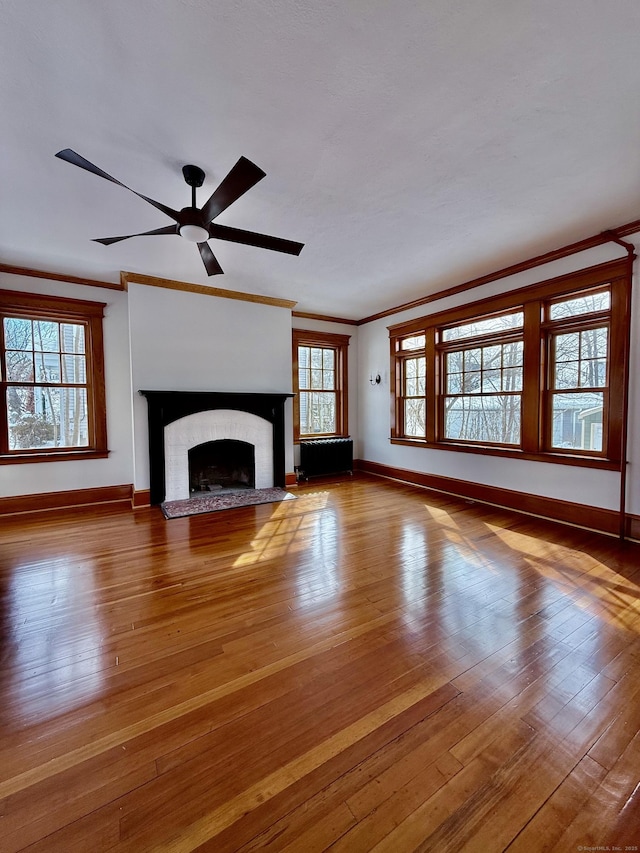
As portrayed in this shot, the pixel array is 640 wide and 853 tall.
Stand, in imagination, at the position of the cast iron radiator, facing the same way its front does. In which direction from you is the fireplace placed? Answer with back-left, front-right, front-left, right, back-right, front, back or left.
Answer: right

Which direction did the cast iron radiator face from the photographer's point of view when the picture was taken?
facing the viewer and to the right of the viewer

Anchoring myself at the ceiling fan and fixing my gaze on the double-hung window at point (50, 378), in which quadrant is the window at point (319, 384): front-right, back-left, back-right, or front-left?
front-right

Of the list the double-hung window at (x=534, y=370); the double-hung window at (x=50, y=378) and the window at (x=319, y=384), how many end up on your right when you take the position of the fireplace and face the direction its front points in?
1

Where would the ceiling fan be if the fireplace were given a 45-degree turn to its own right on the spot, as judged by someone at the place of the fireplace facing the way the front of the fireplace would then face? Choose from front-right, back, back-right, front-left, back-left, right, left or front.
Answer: front-left

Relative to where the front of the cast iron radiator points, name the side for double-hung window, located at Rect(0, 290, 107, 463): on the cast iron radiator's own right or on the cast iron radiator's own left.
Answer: on the cast iron radiator's own right

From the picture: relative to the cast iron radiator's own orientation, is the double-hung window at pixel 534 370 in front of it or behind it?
in front

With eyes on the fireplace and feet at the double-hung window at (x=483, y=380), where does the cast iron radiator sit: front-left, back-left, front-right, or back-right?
front-right

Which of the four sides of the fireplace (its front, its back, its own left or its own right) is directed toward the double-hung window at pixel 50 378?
right

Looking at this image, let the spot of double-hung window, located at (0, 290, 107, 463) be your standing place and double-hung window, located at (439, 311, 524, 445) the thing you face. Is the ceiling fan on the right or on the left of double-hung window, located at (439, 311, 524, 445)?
right

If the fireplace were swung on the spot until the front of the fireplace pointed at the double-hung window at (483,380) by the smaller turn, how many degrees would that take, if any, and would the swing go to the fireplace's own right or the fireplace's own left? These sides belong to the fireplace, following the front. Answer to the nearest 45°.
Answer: approximately 90° to the fireplace's own left

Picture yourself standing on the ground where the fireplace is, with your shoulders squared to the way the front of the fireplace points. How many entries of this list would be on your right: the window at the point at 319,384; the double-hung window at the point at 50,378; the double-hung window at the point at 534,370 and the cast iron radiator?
1

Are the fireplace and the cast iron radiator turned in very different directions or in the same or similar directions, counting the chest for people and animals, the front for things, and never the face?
same or similar directions

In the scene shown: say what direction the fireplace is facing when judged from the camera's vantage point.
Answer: facing the viewer

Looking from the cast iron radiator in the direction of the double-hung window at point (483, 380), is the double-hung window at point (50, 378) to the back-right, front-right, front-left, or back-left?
back-right

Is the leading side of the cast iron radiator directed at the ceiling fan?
no

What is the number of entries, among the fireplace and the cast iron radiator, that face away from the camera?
0

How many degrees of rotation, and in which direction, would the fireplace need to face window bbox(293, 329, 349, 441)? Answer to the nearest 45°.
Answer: approximately 135° to its left

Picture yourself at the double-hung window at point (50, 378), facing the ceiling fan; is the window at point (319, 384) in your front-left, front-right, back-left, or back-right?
front-left

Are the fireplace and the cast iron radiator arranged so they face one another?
no
